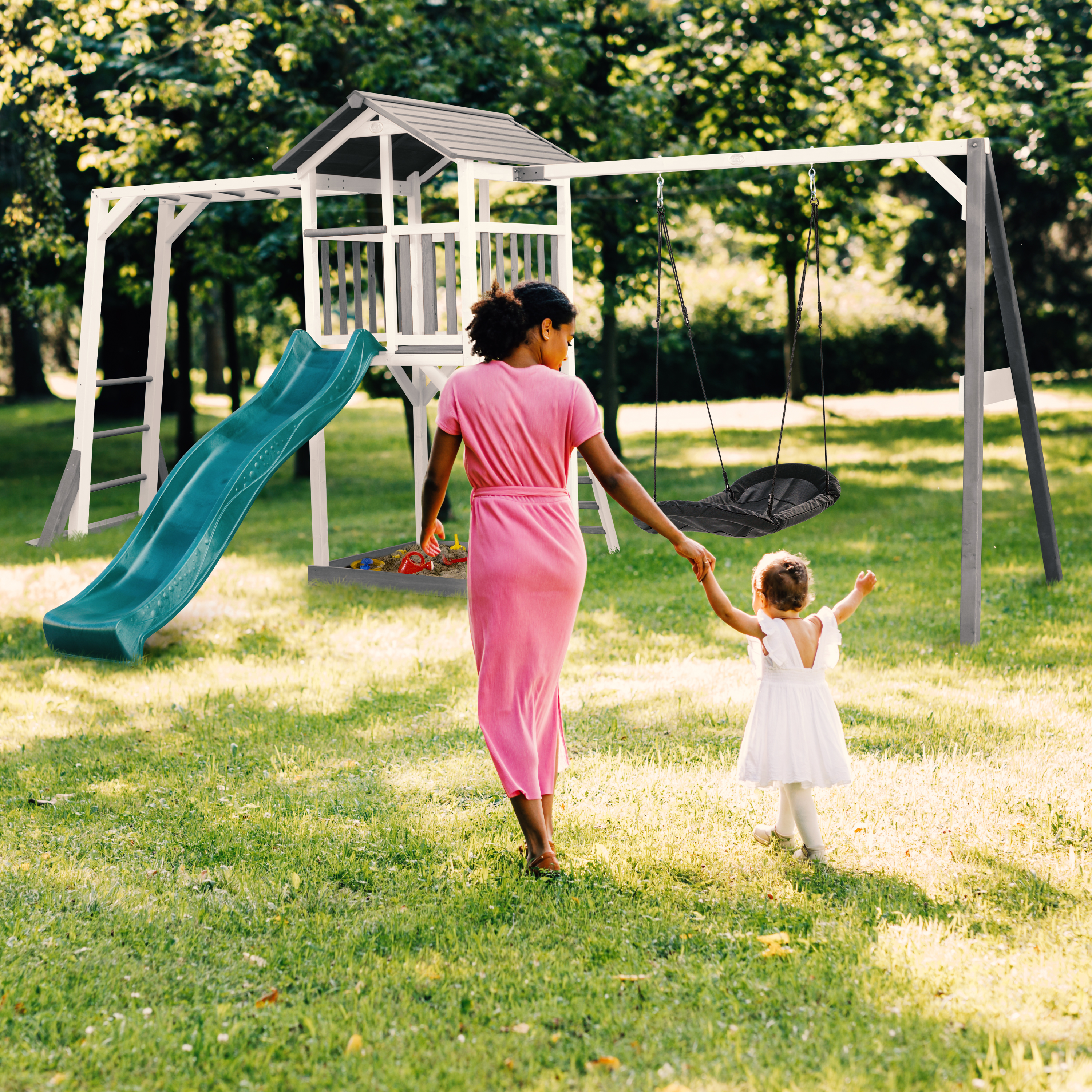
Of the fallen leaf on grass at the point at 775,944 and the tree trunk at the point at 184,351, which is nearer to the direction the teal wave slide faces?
the fallen leaf on grass

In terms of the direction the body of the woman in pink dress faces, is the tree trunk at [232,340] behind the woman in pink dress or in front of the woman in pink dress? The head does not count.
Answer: in front

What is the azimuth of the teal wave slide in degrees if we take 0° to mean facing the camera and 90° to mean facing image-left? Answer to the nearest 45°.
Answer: approximately 45°

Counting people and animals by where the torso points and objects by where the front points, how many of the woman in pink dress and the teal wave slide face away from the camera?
1

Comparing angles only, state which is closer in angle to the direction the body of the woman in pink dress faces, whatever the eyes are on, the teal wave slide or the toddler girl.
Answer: the teal wave slide

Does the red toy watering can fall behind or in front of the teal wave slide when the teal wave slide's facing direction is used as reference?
behind

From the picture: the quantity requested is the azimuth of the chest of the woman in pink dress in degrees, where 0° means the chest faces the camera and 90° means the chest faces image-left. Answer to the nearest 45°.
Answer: approximately 180°

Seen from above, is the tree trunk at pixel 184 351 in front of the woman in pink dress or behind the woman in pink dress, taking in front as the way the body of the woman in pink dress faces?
in front

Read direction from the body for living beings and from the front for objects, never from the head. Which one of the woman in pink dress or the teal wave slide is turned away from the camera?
the woman in pink dress
